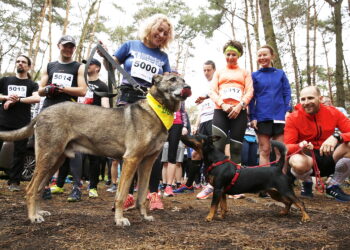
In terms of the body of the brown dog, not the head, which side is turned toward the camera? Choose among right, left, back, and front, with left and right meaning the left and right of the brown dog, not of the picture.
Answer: right

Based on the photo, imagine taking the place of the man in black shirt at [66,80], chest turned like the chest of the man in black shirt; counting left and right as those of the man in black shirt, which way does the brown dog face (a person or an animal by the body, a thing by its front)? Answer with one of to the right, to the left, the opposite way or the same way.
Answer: to the left

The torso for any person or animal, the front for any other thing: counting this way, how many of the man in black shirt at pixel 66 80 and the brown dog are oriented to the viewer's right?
1

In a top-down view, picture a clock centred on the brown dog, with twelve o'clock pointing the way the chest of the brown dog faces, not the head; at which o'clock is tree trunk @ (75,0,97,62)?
The tree trunk is roughly at 9 o'clock from the brown dog.

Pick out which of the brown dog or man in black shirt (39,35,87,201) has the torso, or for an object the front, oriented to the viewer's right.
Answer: the brown dog

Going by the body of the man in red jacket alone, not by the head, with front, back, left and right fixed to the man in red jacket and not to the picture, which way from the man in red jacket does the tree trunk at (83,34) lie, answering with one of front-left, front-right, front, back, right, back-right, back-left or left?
back-right

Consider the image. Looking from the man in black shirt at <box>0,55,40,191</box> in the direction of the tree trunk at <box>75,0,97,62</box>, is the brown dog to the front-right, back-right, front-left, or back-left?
back-right

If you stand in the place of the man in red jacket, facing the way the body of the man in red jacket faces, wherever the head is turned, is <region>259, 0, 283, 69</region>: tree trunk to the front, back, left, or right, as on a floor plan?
back

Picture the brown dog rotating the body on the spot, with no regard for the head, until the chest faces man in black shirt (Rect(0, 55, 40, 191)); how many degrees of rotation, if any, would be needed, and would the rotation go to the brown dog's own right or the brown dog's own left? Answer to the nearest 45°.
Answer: approximately 135° to the brown dog's own left

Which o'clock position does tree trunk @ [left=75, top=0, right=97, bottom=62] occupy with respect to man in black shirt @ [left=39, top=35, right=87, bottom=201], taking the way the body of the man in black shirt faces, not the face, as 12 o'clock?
The tree trunk is roughly at 6 o'clock from the man in black shirt.

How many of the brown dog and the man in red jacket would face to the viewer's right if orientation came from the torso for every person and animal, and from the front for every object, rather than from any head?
1
